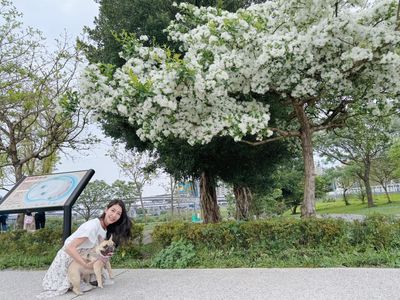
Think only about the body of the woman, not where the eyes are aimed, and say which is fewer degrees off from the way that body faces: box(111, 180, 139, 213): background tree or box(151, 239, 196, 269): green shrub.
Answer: the green shrub

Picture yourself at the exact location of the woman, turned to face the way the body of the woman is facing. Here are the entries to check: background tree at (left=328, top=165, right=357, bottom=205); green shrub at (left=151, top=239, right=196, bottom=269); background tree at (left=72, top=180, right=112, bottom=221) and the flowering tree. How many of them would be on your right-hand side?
0

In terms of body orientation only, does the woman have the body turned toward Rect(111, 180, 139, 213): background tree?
no

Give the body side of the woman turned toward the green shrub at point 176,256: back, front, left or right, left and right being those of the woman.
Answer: left

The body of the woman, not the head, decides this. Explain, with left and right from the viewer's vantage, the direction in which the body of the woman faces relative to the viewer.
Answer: facing the viewer and to the right of the viewer

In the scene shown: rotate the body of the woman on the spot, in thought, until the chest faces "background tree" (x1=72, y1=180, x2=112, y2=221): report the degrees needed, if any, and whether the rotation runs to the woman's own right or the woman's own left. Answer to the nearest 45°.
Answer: approximately 135° to the woman's own left

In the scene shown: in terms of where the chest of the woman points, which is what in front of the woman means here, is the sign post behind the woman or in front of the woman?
behind

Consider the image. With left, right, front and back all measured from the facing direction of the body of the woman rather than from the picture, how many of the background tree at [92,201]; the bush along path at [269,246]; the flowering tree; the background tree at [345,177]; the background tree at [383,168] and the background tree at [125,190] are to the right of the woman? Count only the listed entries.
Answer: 0

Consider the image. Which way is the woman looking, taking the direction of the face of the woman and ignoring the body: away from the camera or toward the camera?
toward the camera

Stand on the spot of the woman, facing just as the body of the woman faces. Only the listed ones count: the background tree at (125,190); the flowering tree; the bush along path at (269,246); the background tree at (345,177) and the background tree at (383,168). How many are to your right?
0

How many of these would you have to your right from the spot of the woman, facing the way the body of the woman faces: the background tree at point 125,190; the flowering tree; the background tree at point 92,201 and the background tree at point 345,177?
0

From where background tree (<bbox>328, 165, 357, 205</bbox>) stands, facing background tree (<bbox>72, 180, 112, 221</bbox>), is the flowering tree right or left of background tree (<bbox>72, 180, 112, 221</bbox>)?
left

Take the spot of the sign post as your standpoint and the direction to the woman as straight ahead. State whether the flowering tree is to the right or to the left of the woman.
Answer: left

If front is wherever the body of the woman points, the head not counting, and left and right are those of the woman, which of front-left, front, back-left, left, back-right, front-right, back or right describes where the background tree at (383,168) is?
left

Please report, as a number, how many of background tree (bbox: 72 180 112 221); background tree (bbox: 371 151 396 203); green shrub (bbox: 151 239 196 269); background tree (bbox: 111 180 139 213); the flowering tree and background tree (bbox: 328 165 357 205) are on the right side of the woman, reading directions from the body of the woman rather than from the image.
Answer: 0
